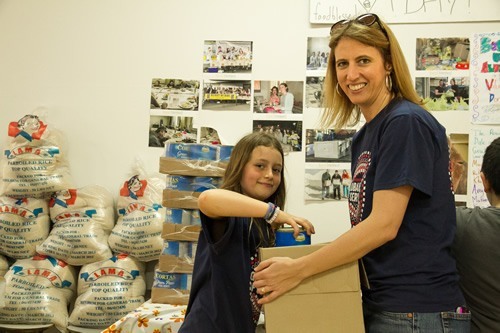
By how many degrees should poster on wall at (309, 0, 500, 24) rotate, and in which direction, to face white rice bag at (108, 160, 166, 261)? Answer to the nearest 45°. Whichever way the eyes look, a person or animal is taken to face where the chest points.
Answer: approximately 90° to its right

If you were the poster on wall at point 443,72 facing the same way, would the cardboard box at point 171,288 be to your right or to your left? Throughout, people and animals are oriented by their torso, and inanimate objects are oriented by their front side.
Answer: on your right

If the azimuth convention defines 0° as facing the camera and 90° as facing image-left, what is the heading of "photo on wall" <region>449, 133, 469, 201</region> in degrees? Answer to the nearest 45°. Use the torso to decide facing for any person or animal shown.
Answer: approximately 0°

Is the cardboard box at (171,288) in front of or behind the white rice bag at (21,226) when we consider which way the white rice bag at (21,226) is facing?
in front

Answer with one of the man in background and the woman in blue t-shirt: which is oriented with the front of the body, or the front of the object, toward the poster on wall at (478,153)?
the man in background

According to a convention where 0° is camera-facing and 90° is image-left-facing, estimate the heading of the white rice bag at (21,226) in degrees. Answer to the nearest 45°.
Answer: approximately 0°
